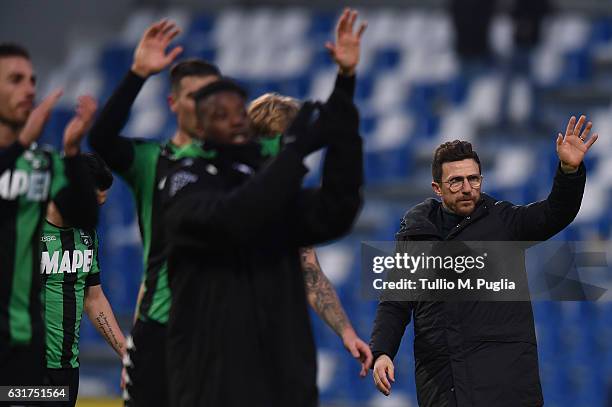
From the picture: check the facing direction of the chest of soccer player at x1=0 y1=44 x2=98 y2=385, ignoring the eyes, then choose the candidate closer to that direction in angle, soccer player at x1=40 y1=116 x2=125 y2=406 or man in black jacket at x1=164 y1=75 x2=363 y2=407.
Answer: the man in black jacket

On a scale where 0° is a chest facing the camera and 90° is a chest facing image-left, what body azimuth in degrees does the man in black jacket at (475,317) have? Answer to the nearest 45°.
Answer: approximately 0°

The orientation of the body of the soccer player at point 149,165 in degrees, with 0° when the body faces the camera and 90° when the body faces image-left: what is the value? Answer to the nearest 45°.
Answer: approximately 315°

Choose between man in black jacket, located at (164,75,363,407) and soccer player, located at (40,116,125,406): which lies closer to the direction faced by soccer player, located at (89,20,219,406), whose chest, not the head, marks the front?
the man in black jacket

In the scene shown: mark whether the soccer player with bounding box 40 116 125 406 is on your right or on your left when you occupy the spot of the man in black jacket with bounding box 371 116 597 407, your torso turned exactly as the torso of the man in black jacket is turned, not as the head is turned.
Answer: on your right

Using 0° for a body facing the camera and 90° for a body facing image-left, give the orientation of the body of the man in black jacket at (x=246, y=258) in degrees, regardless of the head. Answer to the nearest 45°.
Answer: approximately 315°

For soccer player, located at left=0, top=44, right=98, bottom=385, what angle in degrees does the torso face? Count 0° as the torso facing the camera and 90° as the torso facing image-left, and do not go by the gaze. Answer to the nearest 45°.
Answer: approximately 315°

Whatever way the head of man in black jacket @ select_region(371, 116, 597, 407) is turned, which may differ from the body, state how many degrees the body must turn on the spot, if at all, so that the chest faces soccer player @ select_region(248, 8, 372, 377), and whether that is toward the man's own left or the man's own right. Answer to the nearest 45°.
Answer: approximately 45° to the man's own right
